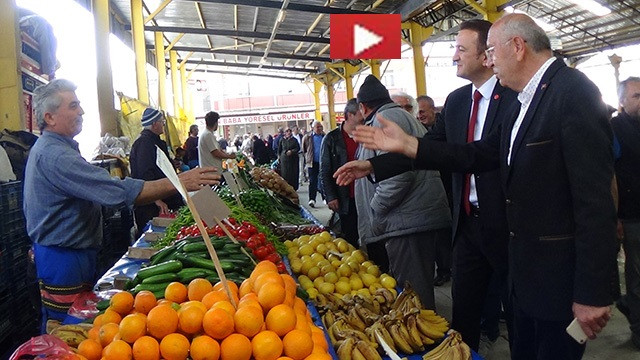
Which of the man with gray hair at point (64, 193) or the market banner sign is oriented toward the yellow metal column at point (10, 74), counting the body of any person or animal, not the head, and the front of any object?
the market banner sign

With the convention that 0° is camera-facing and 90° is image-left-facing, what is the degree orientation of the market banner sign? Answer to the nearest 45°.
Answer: approximately 0°

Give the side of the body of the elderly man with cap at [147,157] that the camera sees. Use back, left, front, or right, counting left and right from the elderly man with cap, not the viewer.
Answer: right

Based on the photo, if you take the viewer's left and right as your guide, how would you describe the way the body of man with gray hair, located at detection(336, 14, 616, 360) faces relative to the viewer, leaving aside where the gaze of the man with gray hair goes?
facing to the left of the viewer

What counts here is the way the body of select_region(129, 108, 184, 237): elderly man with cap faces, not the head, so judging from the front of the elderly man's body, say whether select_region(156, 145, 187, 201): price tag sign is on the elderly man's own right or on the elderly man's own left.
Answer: on the elderly man's own right

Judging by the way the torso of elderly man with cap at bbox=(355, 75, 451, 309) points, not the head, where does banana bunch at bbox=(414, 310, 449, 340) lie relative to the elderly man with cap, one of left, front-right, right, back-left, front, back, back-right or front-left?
back-left

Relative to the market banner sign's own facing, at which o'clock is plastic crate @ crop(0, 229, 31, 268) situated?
The plastic crate is roughly at 12 o'clock from the market banner sign.

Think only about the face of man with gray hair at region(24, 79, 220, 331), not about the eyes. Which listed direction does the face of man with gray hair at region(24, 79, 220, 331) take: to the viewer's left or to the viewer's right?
to the viewer's right

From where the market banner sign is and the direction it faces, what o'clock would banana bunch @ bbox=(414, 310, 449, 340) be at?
The banana bunch is roughly at 12 o'clock from the market banner sign.

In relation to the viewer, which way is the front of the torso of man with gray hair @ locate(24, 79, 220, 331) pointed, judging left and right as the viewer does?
facing to the right of the viewer

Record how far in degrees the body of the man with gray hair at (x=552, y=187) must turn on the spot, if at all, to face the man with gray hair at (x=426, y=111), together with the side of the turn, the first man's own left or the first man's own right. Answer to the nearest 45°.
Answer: approximately 90° to the first man's own right

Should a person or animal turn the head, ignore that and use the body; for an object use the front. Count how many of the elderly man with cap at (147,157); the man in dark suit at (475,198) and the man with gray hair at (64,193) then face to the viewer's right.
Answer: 2
